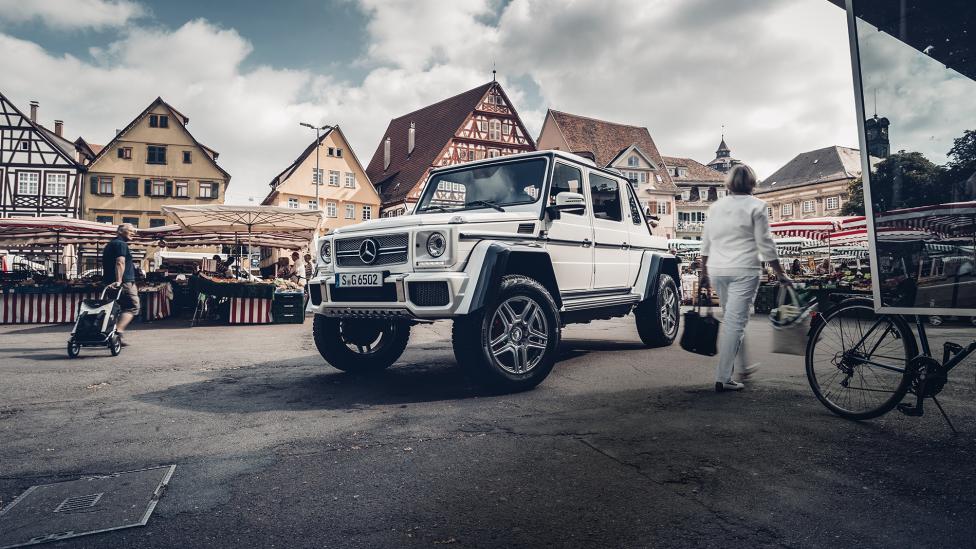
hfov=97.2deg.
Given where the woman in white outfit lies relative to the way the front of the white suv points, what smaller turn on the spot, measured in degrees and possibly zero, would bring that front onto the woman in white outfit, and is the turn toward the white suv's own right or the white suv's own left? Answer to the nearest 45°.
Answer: approximately 135° to the white suv's own left

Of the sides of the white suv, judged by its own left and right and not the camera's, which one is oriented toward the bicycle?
left

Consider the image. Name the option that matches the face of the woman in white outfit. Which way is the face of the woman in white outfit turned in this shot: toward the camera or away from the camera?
away from the camera

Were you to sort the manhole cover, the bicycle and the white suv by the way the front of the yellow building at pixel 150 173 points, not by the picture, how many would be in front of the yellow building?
3

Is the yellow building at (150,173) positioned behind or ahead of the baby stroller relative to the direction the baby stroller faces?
behind

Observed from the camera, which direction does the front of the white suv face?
facing the viewer and to the left of the viewer

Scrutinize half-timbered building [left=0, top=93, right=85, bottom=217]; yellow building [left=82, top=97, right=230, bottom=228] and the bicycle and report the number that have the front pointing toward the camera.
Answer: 2

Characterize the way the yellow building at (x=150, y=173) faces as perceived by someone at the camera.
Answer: facing the viewer
